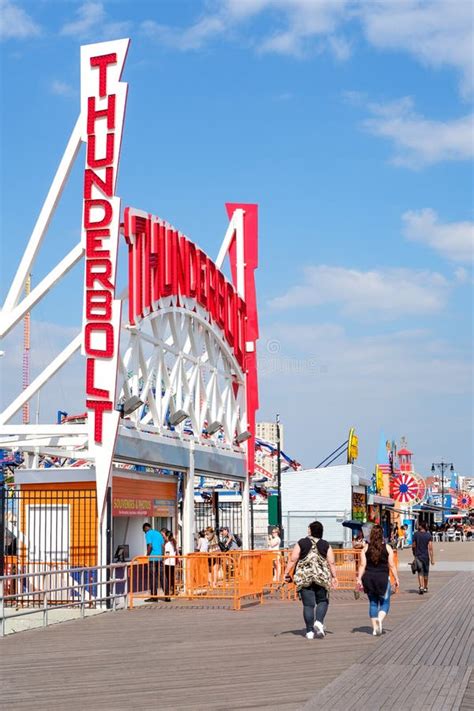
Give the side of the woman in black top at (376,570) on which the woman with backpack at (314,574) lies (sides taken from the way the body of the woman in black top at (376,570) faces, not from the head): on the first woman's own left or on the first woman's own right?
on the first woman's own left

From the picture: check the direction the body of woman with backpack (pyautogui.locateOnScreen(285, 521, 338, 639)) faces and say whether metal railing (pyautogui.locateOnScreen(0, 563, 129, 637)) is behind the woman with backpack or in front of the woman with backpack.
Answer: in front

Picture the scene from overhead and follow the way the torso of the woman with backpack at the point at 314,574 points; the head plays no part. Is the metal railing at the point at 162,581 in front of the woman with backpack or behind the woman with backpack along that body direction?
in front

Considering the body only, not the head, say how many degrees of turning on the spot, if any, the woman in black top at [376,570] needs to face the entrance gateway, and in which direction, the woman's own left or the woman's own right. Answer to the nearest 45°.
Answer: approximately 45° to the woman's own left

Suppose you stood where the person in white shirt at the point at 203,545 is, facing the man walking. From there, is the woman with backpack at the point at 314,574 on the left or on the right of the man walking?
right

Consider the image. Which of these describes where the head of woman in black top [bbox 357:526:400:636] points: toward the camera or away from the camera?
away from the camera

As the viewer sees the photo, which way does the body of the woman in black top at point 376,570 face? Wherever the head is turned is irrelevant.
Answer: away from the camera

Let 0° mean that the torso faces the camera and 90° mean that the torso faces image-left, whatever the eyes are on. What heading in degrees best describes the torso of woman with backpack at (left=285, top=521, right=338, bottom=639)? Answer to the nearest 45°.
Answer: approximately 180°

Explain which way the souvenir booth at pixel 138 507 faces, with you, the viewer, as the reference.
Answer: facing the viewer and to the right of the viewer

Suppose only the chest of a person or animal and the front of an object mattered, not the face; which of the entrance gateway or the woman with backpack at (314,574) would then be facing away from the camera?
the woman with backpack

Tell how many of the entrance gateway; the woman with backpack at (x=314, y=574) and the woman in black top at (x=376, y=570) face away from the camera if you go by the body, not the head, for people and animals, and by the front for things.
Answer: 2

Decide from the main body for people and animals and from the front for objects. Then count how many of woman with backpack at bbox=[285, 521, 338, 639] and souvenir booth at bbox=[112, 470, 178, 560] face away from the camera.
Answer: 1
